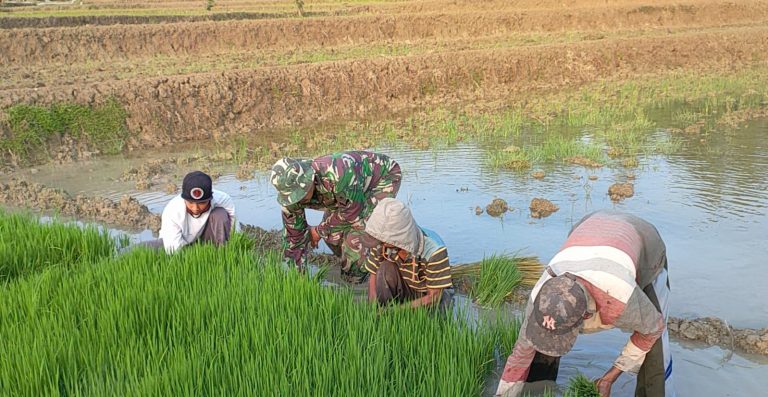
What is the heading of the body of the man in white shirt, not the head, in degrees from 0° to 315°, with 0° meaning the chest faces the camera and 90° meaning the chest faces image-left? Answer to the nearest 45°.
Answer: approximately 0°

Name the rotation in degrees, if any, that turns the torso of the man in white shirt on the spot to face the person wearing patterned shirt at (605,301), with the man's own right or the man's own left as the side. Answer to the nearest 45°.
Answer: approximately 45° to the man's own left

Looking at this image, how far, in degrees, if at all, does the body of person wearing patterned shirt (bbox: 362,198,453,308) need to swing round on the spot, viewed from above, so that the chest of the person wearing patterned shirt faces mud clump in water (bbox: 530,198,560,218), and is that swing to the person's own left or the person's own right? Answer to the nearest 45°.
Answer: approximately 180°

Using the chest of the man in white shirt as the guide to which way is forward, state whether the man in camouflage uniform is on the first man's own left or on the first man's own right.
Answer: on the first man's own left

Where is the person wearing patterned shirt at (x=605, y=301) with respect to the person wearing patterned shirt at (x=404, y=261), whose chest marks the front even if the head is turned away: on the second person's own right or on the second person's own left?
on the second person's own left

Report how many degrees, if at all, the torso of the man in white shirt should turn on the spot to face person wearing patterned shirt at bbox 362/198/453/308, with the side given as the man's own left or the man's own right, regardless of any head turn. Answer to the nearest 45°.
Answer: approximately 45° to the man's own left

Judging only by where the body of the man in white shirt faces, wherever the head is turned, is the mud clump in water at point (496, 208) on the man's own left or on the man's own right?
on the man's own left

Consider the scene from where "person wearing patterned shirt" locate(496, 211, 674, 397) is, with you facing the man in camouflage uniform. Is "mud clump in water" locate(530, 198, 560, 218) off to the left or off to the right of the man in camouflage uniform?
right

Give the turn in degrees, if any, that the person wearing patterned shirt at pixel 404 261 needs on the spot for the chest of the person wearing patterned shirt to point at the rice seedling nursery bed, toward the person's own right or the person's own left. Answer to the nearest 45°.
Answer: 0° — they already face it
